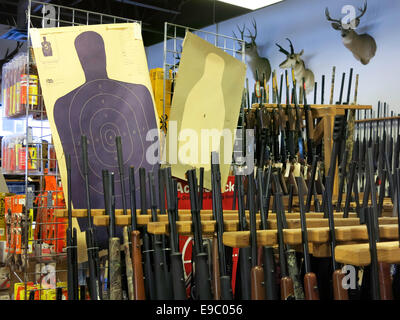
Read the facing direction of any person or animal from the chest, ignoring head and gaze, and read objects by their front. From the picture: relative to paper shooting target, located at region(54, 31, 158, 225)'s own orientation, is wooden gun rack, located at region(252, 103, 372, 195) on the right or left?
on its left

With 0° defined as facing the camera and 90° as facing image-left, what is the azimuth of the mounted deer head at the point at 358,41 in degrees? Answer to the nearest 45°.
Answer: approximately 45°

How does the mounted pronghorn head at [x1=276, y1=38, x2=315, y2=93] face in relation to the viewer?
to the viewer's left

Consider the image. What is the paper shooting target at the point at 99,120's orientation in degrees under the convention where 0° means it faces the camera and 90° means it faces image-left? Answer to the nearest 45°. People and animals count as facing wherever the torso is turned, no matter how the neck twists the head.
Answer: approximately 0°

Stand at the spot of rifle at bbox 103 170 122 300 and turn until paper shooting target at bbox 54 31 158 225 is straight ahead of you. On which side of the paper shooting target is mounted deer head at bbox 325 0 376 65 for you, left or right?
right

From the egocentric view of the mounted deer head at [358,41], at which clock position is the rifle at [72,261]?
The rifle is roughly at 11 o'clock from the mounted deer head.

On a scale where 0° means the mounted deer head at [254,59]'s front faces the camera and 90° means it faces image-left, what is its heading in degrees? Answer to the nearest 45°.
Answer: approximately 45°
